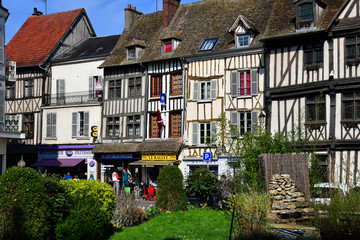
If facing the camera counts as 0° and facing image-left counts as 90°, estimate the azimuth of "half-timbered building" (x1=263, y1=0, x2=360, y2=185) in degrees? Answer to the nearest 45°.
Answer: approximately 0°

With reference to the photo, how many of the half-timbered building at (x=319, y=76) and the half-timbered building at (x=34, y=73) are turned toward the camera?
2

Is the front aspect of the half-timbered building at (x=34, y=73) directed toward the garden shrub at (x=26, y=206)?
yes

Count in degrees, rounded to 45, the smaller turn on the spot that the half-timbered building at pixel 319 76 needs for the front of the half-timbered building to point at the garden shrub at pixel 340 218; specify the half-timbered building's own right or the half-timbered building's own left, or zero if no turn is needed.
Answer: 0° — it already faces it

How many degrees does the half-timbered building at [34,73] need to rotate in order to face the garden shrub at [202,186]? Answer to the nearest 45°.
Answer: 0° — it already faces it

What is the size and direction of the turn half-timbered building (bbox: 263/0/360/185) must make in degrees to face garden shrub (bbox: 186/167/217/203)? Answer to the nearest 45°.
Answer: approximately 45° to its right

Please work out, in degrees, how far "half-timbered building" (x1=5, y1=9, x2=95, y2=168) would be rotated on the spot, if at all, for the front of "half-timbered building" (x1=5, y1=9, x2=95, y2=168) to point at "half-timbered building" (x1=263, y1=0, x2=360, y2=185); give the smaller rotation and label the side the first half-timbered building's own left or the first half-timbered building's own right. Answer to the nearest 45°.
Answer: approximately 45° to the first half-timbered building's own left

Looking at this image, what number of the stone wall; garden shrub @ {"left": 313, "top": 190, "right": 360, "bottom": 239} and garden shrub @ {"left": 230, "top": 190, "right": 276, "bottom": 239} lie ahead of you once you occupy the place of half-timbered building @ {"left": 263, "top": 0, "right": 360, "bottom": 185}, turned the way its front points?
3

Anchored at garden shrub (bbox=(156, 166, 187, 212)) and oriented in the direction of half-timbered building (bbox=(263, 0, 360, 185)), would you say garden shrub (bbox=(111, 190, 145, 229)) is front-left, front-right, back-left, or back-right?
back-right

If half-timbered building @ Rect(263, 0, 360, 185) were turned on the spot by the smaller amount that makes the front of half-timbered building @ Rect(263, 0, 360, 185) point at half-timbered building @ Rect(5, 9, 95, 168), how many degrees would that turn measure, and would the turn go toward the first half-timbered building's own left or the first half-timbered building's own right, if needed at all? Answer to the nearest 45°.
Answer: approximately 135° to the first half-timbered building's own right
